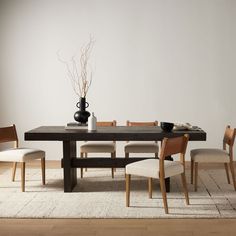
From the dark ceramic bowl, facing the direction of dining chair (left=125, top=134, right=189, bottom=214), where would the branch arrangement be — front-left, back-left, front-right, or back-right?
back-right

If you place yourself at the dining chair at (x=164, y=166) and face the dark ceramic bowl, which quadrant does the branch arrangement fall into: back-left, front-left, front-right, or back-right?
front-left

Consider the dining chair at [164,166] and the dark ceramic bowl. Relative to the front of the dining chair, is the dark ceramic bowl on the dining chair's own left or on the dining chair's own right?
on the dining chair's own right
